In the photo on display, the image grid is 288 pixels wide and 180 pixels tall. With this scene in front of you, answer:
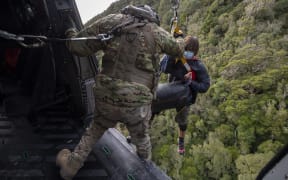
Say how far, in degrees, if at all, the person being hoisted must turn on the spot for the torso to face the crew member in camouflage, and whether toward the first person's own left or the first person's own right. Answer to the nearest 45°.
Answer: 0° — they already face them

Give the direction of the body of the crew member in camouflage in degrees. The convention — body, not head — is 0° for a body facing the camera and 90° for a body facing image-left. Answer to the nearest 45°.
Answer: approximately 180°

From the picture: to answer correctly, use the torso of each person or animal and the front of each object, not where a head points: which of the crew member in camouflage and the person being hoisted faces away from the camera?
the crew member in camouflage

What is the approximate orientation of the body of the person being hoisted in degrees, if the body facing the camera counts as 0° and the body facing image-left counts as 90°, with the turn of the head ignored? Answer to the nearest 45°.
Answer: approximately 45°

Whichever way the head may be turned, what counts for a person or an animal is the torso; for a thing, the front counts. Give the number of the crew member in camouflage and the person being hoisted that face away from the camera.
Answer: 1

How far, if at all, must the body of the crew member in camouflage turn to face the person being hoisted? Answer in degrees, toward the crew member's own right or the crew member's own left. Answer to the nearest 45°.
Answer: approximately 45° to the crew member's own right
